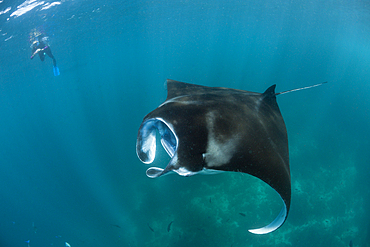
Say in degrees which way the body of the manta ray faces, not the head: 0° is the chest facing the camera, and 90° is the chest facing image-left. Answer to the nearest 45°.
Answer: approximately 45°
